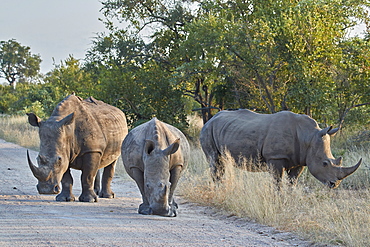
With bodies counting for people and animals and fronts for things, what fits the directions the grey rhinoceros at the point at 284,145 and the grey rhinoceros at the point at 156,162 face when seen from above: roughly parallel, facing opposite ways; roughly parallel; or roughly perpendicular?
roughly perpendicular

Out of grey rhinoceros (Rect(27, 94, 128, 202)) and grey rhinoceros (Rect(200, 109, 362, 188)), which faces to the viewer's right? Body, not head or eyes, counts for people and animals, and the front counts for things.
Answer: grey rhinoceros (Rect(200, 109, 362, 188))

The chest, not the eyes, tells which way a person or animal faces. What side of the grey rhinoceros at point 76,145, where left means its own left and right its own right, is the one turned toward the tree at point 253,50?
back

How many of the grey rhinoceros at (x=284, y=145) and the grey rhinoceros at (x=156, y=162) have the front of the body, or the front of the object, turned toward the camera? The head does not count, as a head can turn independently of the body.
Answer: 1

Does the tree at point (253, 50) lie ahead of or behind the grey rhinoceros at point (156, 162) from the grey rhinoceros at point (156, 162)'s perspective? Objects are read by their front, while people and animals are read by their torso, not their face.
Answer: behind

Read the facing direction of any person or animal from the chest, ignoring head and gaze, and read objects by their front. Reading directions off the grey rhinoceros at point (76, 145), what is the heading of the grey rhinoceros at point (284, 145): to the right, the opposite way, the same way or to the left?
to the left

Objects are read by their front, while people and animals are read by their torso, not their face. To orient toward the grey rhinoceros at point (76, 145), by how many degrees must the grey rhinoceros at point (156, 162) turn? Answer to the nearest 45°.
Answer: approximately 135° to its right

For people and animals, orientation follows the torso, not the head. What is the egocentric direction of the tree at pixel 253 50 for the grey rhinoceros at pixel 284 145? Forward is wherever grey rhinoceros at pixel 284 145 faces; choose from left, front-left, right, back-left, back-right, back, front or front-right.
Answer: left

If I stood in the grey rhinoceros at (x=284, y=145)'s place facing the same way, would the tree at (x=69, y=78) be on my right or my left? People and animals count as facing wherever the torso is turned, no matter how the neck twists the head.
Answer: on my left

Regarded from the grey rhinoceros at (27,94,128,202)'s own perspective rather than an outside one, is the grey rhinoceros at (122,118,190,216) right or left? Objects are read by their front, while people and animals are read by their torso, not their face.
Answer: on its left

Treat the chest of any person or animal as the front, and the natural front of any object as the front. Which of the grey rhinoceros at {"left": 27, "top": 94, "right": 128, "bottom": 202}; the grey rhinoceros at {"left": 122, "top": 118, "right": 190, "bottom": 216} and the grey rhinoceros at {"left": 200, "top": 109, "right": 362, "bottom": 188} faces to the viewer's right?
the grey rhinoceros at {"left": 200, "top": 109, "right": 362, "bottom": 188}

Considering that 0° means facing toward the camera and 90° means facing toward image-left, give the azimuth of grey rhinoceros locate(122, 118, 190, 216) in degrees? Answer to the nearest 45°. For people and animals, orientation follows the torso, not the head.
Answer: approximately 0°

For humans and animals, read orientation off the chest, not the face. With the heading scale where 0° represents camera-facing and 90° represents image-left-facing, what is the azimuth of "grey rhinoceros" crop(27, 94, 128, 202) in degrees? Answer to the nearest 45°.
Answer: approximately 45°
